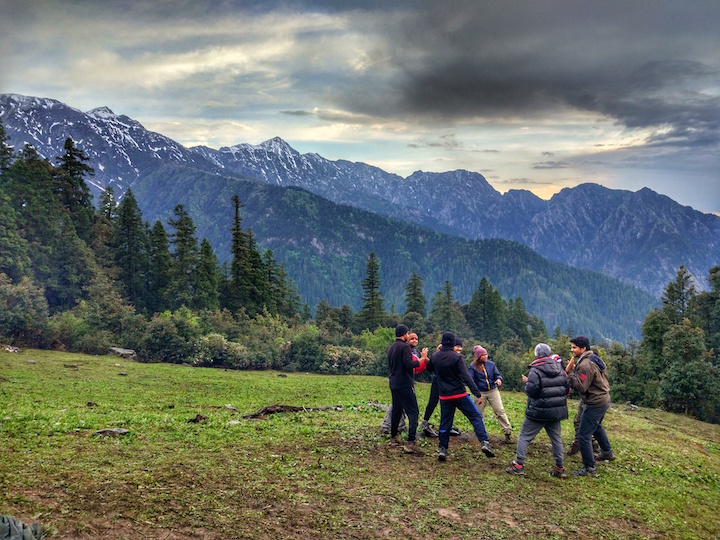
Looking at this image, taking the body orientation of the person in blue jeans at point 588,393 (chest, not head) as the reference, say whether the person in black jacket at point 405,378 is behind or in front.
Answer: in front

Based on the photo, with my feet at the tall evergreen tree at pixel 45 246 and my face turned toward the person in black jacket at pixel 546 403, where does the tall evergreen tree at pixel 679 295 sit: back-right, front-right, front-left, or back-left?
front-left

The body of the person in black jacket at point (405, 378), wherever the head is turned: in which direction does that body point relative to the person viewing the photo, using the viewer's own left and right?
facing away from the viewer and to the right of the viewer

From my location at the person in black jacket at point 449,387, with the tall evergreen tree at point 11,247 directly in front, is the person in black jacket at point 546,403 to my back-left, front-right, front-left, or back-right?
back-right

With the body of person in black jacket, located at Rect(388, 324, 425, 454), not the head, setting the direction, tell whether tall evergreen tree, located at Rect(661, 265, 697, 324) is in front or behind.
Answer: in front

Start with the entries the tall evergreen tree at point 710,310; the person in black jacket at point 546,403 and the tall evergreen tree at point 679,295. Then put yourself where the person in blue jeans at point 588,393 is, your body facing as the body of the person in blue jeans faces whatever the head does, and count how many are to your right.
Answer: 2

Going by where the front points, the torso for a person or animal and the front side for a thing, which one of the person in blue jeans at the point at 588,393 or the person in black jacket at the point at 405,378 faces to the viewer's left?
the person in blue jeans

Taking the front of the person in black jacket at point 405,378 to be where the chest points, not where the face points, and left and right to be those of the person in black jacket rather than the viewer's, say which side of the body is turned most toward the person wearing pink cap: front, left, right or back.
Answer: front

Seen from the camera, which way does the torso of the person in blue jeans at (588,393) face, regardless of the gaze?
to the viewer's left

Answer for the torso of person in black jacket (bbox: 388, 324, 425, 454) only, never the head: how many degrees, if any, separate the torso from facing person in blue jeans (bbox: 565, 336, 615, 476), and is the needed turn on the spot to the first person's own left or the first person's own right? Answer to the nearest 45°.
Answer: approximately 45° to the first person's own right
